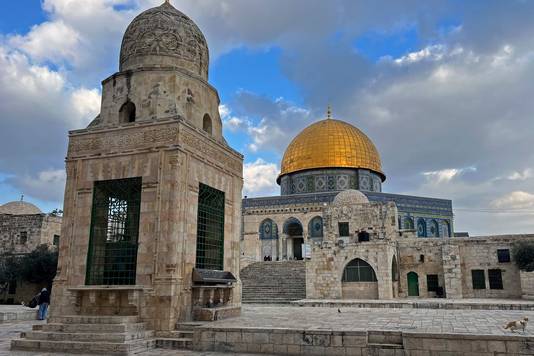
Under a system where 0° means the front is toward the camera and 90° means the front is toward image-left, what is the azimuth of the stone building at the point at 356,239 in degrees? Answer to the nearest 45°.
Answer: approximately 0°

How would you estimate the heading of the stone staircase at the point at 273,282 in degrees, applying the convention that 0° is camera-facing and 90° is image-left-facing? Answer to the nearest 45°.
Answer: approximately 0°

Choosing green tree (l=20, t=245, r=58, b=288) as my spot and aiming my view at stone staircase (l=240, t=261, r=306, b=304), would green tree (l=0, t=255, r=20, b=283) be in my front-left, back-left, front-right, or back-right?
back-left

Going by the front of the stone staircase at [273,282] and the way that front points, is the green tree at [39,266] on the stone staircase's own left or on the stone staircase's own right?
on the stone staircase's own right

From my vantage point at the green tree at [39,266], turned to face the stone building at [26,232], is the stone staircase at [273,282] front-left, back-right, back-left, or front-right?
back-right

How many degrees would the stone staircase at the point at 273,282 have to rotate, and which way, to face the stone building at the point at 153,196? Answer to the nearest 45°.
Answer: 0° — it already faces it

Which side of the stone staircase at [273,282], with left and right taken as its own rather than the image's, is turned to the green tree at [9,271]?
right

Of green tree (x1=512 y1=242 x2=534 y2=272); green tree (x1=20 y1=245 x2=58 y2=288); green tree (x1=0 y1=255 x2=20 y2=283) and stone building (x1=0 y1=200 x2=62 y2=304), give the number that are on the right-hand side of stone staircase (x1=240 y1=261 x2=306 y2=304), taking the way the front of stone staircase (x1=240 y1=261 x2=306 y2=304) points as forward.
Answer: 3

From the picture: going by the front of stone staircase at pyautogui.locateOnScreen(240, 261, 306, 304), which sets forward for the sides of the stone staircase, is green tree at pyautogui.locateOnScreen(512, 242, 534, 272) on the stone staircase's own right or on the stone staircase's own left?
on the stone staircase's own left

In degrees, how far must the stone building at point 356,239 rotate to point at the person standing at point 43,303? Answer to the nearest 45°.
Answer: approximately 45° to its right
